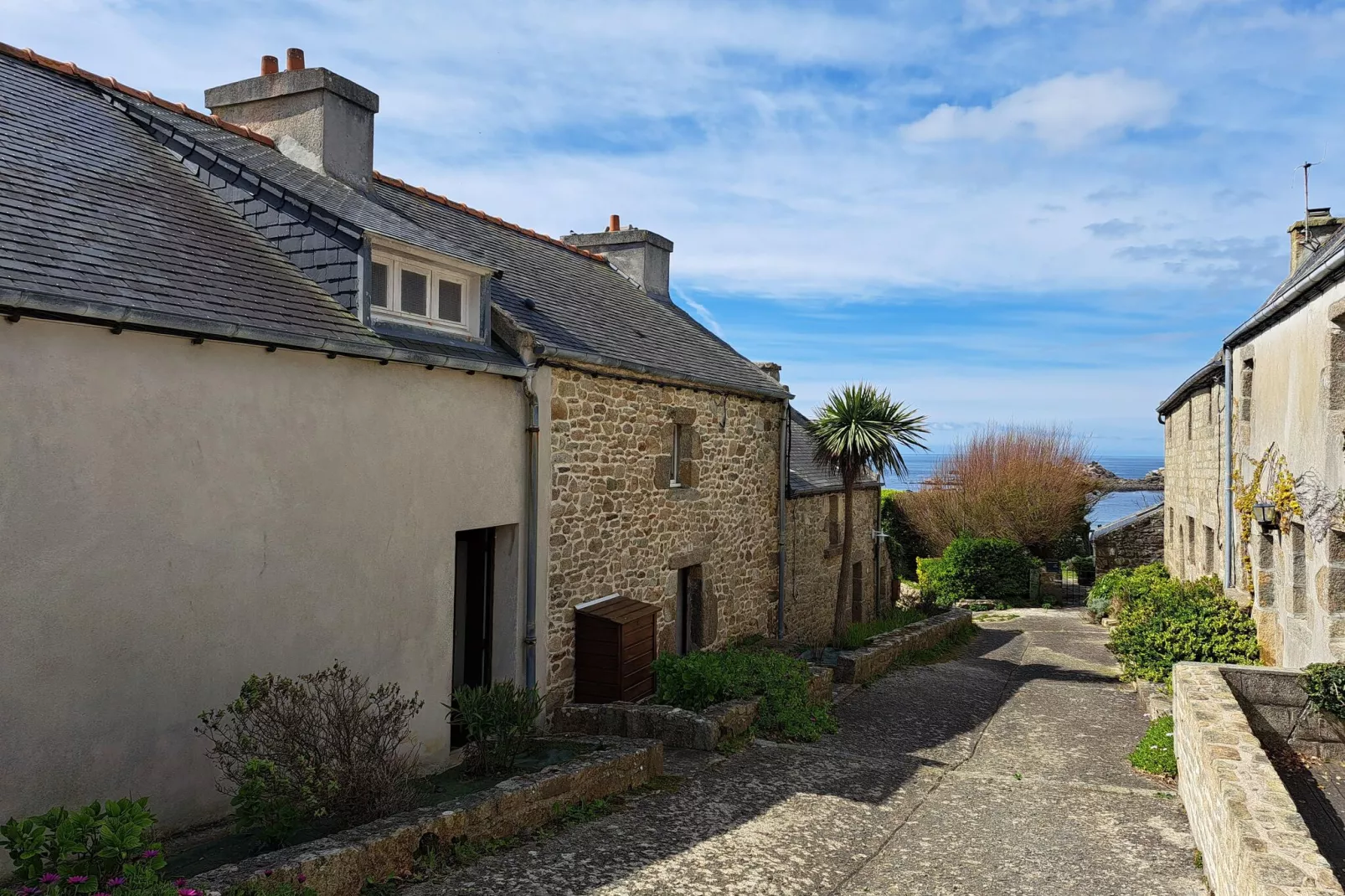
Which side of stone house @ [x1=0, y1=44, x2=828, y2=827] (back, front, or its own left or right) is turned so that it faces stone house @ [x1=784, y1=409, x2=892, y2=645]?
left

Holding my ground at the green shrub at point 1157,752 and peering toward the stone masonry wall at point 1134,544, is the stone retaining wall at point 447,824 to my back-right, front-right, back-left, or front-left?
back-left

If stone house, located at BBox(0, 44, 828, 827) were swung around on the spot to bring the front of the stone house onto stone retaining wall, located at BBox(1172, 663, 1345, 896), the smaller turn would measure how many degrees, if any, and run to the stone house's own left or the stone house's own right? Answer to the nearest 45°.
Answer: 0° — it already faces it

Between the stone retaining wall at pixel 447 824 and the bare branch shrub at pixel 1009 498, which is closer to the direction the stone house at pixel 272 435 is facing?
the stone retaining wall

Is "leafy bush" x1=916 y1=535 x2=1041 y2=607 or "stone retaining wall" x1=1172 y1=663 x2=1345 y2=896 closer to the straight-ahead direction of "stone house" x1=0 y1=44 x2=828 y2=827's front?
the stone retaining wall

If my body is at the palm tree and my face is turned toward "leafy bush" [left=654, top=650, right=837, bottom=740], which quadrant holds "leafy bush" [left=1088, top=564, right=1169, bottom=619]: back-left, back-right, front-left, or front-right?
back-left

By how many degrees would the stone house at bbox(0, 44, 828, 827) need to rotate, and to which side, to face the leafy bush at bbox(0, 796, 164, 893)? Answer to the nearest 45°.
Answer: approximately 45° to its right

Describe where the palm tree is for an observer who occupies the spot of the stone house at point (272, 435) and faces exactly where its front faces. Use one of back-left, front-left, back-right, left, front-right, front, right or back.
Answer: left

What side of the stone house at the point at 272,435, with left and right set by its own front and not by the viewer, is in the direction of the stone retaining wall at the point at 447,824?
front

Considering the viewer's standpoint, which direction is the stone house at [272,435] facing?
facing the viewer and to the right of the viewer

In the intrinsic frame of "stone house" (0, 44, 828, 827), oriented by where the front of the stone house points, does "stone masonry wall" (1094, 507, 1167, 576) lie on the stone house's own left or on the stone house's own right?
on the stone house's own left

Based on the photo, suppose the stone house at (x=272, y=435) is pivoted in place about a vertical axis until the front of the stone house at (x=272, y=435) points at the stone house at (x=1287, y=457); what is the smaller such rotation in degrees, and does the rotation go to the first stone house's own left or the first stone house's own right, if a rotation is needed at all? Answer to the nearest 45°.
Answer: approximately 45° to the first stone house's own left
